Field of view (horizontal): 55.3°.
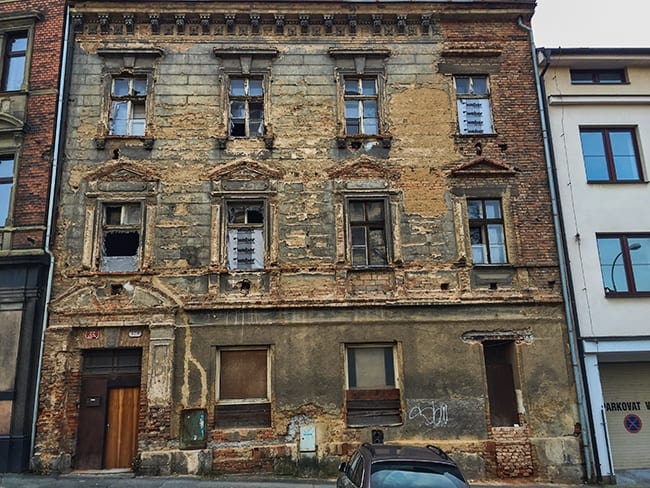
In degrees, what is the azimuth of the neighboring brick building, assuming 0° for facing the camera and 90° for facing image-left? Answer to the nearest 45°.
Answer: approximately 0°

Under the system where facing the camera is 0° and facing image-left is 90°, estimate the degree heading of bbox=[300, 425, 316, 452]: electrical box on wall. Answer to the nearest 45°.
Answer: approximately 0°

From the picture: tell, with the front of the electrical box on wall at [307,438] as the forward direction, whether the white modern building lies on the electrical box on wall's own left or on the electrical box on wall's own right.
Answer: on the electrical box on wall's own left

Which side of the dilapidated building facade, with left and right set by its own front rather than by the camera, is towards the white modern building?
left

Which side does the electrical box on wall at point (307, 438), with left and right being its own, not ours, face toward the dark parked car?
front

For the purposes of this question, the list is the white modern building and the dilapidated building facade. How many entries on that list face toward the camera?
2
